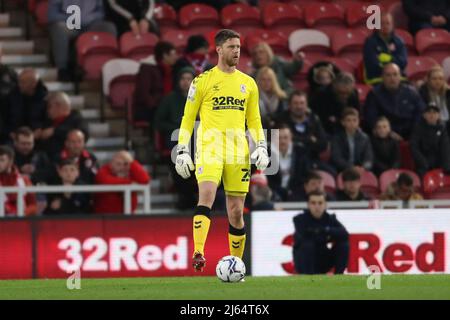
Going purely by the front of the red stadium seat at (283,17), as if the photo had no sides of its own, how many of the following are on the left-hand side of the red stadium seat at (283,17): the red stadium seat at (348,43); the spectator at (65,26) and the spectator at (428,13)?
2

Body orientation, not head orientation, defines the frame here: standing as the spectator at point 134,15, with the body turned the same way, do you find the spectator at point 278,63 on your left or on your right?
on your left

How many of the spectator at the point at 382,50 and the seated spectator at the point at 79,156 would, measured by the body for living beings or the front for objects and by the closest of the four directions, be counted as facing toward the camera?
2

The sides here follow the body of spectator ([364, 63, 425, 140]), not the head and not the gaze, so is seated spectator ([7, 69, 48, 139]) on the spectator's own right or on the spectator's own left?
on the spectator's own right

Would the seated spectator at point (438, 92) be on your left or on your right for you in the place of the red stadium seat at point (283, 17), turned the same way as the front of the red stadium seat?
on your left

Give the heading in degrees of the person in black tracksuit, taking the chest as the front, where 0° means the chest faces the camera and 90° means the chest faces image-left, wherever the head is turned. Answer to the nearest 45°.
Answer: approximately 0°
